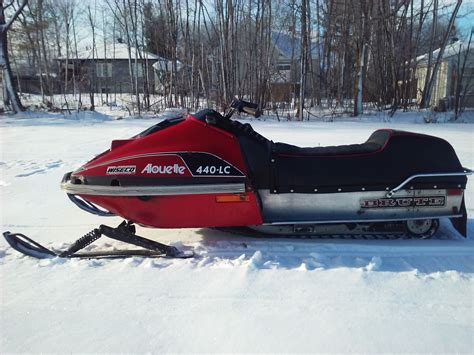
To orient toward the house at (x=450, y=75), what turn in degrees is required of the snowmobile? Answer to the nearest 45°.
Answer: approximately 135° to its right

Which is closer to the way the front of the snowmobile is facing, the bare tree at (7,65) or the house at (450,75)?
the bare tree

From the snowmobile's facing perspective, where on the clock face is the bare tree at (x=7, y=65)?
The bare tree is roughly at 2 o'clock from the snowmobile.

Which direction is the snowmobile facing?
to the viewer's left

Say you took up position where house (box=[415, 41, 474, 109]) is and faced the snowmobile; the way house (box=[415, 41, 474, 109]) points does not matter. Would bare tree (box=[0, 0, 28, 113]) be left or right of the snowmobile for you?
right
